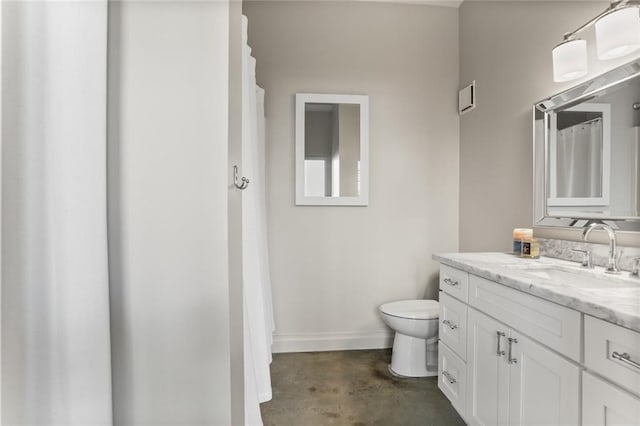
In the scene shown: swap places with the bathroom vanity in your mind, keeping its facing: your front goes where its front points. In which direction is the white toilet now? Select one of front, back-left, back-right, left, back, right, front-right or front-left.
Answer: right

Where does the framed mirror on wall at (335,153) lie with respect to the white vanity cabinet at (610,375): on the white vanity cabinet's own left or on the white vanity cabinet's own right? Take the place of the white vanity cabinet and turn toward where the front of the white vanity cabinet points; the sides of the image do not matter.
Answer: on the white vanity cabinet's own right

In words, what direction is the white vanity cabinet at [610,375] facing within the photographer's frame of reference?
facing the viewer and to the left of the viewer

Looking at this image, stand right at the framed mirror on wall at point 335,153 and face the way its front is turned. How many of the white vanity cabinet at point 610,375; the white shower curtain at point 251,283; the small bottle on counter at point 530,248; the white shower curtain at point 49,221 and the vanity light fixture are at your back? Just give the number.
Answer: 0

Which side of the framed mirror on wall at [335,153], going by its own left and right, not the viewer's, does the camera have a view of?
front

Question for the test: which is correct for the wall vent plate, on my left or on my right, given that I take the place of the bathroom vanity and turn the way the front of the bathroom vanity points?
on my right

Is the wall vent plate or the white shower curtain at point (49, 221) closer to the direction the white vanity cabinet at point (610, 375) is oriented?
the white shower curtain

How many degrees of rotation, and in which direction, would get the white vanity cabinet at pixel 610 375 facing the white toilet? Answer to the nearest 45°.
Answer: approximately 90° to its right
